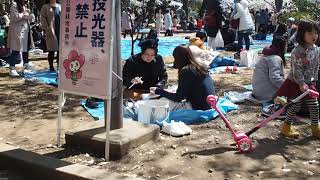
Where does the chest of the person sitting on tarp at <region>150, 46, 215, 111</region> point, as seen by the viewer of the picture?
to the viewer's left

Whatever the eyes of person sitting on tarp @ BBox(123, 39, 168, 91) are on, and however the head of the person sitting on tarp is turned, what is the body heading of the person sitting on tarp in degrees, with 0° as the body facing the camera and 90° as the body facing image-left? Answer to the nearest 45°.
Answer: approximately 0°

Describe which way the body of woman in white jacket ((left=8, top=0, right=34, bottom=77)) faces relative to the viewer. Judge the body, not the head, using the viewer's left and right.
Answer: facing the viewer and to the right of the viewer

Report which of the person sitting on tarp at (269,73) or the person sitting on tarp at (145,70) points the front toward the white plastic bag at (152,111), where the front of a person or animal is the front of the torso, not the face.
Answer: the person sitting on tarp at (145,70)

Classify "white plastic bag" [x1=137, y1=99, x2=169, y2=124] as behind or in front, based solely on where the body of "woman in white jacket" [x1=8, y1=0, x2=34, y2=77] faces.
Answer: in front

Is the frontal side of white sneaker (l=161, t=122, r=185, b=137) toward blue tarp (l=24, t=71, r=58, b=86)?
no

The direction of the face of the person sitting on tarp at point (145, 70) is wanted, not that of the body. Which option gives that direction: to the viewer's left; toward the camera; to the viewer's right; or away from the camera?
toward the camera

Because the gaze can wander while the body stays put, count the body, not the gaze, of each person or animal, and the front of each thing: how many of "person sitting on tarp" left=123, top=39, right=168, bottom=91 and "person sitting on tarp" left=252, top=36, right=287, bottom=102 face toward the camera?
1

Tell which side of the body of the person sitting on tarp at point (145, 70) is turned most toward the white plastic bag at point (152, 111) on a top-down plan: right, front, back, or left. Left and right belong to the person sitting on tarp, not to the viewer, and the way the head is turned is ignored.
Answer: front

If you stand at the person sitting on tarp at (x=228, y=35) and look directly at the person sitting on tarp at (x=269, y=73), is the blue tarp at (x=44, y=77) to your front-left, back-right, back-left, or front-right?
front-right

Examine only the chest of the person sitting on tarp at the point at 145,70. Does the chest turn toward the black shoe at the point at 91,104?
no

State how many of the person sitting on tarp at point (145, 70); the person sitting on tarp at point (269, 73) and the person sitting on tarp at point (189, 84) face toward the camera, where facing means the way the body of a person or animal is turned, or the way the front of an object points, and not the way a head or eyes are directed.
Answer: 1

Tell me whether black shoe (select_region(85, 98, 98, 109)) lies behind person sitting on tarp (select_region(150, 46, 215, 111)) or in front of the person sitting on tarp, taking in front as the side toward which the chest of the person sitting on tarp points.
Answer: in front

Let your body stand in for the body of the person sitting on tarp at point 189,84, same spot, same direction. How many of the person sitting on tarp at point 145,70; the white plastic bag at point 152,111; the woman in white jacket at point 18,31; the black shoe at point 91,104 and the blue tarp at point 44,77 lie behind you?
0
